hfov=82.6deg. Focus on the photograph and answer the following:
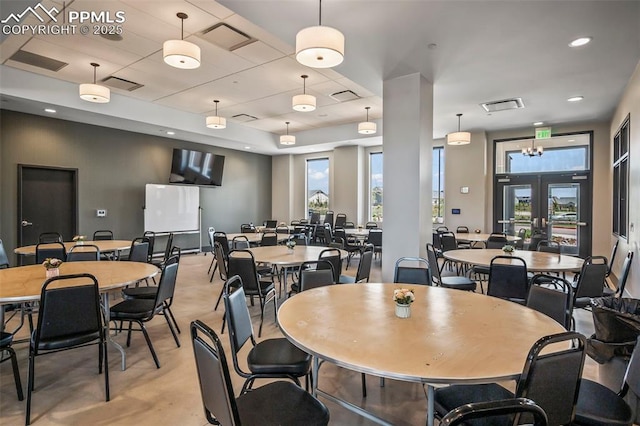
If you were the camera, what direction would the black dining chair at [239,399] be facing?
facing away from the viewer and to the right of the viewer

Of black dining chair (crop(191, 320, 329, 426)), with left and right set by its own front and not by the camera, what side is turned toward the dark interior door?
left

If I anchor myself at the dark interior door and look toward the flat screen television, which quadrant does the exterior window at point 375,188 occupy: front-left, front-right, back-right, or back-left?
front-right

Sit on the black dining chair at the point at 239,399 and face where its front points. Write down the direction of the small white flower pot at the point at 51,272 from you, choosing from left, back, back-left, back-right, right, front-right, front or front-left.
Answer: left

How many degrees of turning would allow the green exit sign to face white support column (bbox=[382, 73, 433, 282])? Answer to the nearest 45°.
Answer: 0° — it already faces it

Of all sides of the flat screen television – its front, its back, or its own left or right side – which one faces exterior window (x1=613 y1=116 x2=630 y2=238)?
front

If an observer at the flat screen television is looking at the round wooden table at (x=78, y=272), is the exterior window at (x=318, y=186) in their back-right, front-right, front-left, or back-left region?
back-left

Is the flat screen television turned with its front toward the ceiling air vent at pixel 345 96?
yes

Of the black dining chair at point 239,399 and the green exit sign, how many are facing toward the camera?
1

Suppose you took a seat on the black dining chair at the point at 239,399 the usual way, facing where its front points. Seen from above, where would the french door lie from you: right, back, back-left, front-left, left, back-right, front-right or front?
front

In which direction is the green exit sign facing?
toward the camera

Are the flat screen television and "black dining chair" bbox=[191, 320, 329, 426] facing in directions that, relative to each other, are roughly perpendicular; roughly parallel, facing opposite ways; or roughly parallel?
roughly perpendicular

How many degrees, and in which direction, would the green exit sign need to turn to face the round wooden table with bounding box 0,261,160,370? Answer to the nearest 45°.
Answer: approximately 45° to its right

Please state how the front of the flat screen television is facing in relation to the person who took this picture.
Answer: facing the viewer and to the right of the viewer

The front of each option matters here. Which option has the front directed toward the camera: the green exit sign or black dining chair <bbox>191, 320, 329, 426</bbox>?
the green exit sign

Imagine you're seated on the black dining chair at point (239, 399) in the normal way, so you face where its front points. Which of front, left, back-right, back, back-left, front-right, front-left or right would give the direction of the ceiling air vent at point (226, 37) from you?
front-left

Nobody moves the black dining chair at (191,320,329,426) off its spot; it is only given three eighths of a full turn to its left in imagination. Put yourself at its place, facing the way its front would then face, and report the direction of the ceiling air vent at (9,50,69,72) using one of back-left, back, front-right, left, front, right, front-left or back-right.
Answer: front-right

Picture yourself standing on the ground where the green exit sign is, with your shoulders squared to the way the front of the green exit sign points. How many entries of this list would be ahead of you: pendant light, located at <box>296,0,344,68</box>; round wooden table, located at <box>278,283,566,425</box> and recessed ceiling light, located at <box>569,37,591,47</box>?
3

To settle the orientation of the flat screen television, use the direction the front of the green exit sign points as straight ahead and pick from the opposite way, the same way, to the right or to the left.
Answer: to the left

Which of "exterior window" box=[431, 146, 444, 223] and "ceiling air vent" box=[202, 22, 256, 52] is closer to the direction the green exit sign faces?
the ceiling air vent
